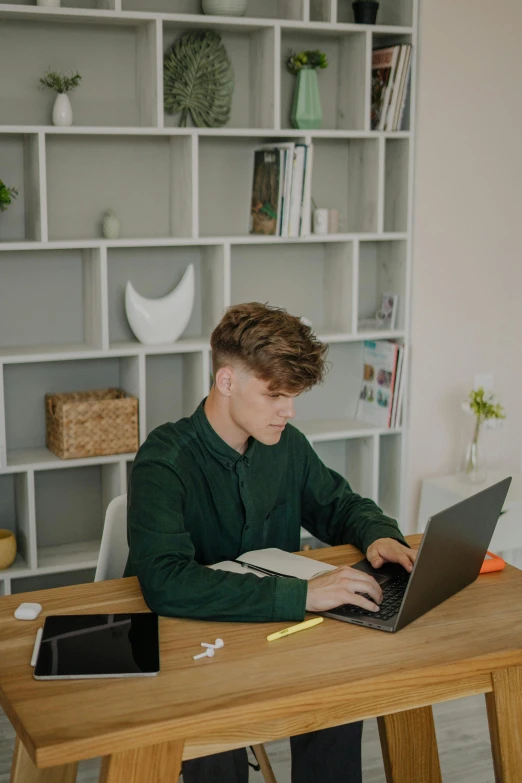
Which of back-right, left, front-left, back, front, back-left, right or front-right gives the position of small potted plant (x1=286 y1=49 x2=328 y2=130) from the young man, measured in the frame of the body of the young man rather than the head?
back-left

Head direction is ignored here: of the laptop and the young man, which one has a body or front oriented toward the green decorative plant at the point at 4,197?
the laptop

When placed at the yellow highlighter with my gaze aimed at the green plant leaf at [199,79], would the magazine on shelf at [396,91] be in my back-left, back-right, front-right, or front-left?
front-right

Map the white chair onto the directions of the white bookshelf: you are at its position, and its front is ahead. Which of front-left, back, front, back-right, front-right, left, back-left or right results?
front

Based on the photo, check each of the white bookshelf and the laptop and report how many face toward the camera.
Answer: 1

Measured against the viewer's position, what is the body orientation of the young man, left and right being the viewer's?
facing the viewer and to the right of the viewer

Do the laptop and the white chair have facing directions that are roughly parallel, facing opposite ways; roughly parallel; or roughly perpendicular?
roughly parallel, facing opposite ways

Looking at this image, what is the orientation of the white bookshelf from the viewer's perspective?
toward the camera

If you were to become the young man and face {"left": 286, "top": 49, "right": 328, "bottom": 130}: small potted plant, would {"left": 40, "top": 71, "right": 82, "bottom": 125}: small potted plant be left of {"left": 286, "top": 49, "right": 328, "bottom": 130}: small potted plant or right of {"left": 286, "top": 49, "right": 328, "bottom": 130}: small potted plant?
left

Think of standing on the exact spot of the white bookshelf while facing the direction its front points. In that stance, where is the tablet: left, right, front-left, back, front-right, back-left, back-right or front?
front

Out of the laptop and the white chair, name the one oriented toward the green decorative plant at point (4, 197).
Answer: the laptop

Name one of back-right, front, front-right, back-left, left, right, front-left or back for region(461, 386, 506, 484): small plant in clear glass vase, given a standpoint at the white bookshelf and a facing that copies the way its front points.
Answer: left

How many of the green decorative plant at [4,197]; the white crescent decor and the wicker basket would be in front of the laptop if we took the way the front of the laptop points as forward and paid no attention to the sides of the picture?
3

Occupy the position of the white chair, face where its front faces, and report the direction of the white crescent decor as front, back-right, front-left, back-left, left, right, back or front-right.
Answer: back-left

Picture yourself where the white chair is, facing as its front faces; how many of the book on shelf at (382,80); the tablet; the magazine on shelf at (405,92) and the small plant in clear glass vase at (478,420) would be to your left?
3

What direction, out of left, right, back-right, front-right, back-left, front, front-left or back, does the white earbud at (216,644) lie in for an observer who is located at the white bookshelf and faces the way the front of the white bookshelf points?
front

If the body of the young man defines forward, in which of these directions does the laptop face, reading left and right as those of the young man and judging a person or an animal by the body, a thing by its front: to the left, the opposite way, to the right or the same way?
the opposite way

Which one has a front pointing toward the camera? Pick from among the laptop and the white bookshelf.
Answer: the white bookshelf

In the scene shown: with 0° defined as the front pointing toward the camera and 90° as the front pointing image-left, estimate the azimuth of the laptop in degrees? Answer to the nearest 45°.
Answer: approximately 135°
